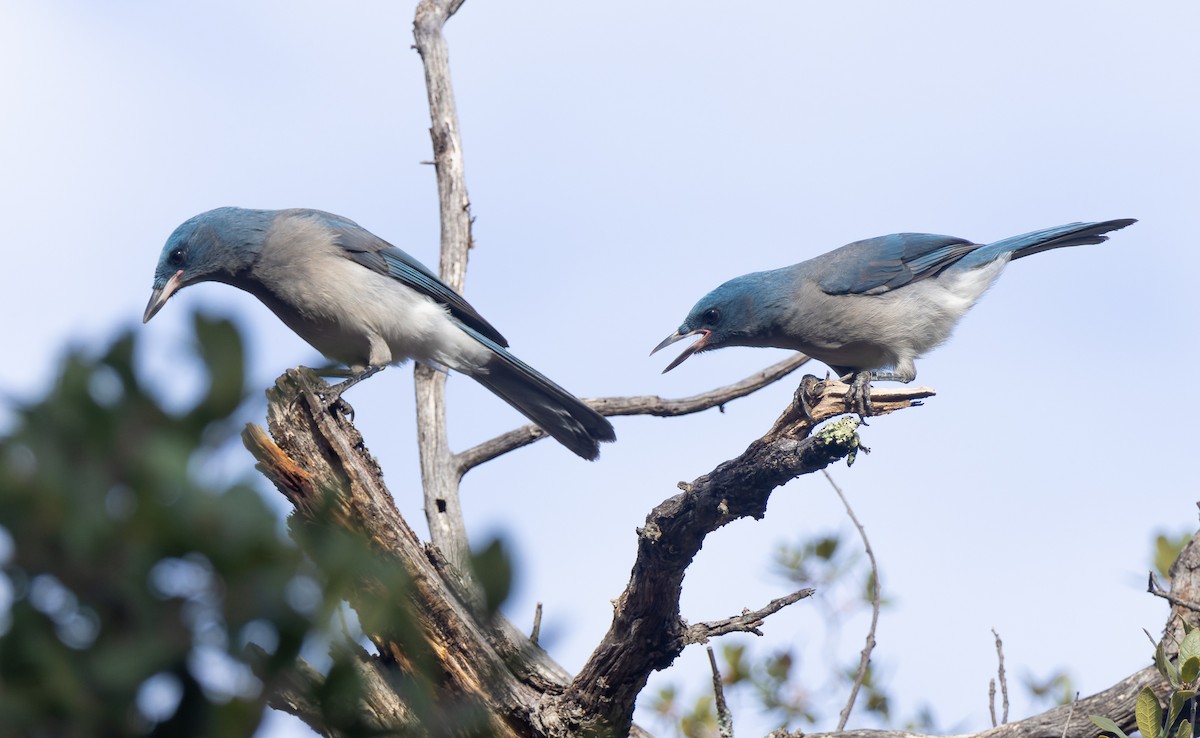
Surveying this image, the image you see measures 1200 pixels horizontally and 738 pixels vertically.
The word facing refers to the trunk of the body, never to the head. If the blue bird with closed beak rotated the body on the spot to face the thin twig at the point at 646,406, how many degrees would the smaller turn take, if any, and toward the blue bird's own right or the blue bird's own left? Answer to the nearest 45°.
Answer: approximately 180°

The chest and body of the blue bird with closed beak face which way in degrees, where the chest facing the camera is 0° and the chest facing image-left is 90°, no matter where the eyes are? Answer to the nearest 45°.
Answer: approximately 90°

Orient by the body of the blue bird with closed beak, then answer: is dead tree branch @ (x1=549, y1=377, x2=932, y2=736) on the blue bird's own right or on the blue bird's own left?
on the blue bird's own left

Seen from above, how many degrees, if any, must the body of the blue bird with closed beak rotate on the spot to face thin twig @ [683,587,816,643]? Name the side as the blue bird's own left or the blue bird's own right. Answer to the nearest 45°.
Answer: approximately 135° to the blue bird's own left

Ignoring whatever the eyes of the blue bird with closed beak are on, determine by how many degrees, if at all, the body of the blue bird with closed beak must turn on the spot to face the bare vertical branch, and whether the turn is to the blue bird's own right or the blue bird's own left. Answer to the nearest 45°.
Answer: approximately 135° to the blue bird's own right

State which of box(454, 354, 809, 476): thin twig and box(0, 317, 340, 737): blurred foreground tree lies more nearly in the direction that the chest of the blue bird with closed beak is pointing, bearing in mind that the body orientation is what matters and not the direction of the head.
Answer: the blurred foreground tree
